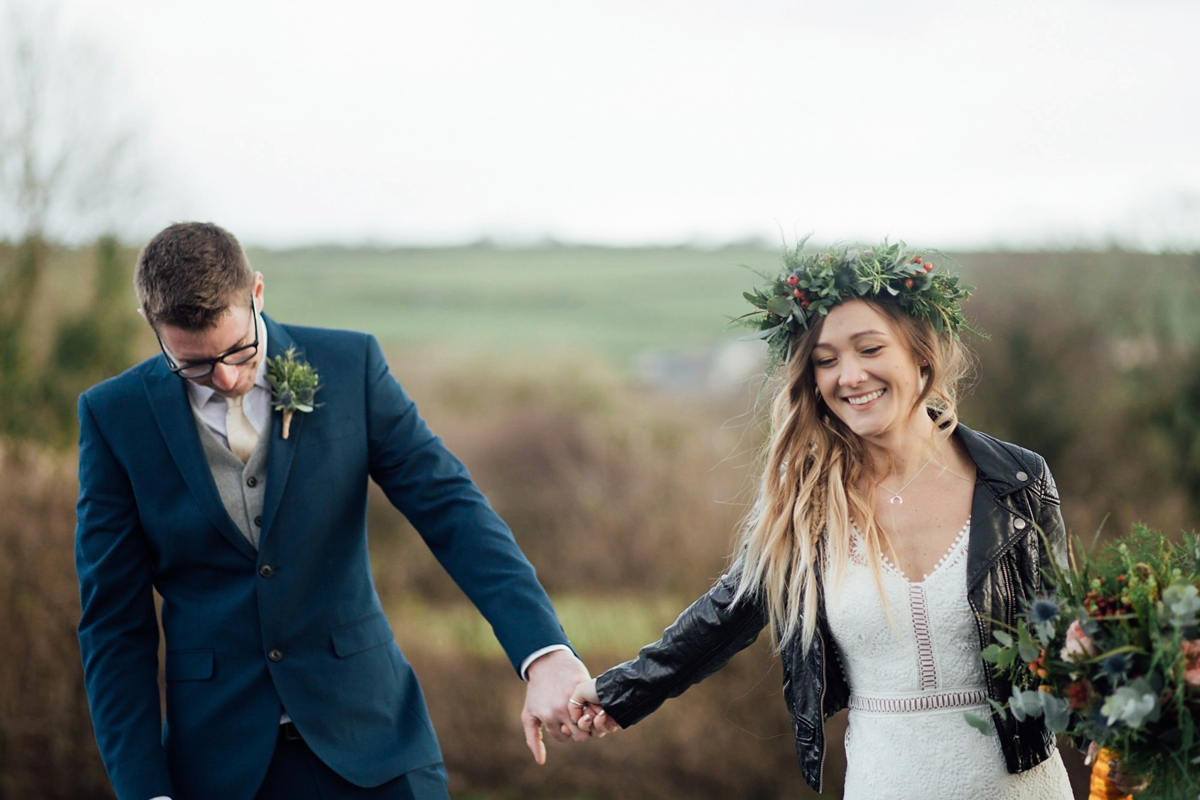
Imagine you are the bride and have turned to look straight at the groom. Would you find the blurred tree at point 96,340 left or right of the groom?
right

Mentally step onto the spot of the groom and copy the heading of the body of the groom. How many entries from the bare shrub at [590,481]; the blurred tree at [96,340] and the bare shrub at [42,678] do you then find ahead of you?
0

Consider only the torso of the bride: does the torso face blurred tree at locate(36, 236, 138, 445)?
no

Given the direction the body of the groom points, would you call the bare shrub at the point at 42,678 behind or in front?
behind

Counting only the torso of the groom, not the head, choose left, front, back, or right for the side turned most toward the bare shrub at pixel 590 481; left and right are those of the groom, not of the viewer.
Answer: back

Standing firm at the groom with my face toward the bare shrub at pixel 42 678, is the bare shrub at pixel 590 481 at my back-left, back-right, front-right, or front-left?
front-right

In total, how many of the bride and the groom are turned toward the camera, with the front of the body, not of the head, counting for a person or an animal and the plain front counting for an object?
2

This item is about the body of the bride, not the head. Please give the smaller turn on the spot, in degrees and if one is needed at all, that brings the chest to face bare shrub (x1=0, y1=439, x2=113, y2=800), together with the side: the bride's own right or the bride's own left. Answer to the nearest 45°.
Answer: approximately 135° to the bride's own right

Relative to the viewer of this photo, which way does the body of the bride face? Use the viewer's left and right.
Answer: facing the viewer

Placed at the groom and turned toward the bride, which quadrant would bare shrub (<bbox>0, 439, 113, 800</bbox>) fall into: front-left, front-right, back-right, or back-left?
back-left

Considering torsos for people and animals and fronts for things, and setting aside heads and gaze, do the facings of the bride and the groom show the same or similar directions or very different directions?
same or similar directions

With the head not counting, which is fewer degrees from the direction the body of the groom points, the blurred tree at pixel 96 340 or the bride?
the bride

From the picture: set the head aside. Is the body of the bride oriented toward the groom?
no

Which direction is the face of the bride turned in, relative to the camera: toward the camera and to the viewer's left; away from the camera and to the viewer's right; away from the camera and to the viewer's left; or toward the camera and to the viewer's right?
toward the camera and to the viewer's left
